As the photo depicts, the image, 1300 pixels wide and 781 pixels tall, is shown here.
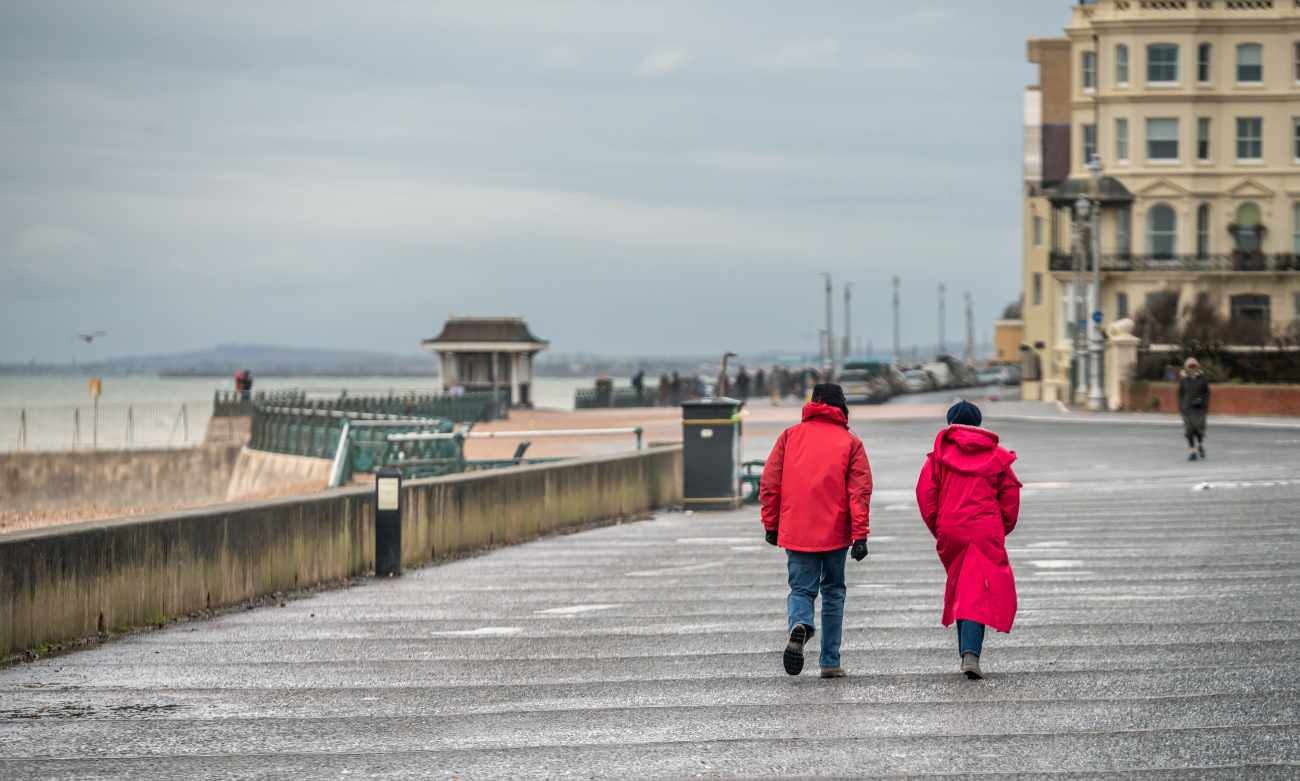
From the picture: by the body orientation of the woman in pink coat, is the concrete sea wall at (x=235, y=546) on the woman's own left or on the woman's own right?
on the woman's own left

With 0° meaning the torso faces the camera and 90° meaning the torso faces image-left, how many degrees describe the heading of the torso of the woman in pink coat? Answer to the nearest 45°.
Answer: approximately 180°

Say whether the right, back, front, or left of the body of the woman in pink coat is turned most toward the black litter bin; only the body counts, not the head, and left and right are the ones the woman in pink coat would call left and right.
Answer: front

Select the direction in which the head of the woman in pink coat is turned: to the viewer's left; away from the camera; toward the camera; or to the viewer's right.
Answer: away from the camera

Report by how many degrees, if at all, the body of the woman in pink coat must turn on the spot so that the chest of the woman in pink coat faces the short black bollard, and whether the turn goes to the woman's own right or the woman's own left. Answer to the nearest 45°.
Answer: approximately 45° to the woman's own left

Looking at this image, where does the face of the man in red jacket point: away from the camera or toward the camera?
away from the camera

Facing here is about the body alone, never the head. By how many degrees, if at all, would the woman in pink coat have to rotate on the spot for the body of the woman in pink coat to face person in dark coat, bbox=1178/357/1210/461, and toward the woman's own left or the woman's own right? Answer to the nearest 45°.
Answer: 0° — they already face them
